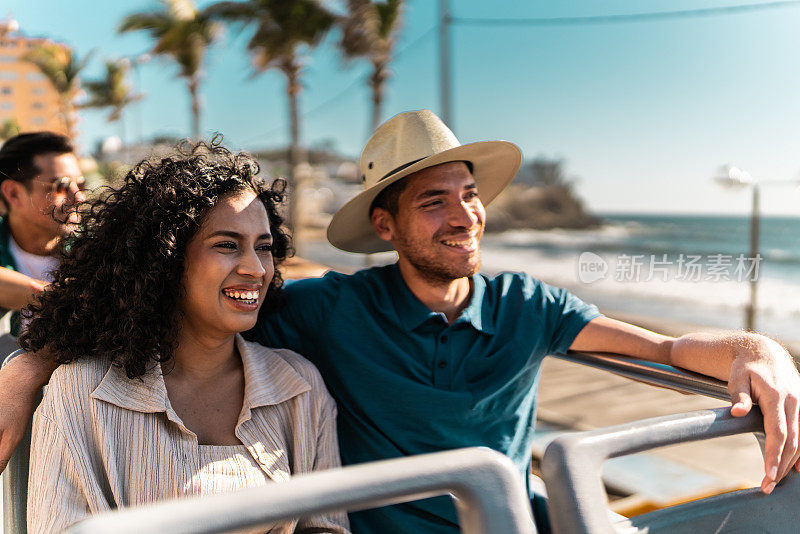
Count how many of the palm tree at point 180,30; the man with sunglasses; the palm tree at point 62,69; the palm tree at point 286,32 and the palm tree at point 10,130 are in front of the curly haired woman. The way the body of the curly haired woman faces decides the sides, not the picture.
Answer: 0

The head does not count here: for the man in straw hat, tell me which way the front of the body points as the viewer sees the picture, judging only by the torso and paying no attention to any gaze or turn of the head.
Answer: toward the camera

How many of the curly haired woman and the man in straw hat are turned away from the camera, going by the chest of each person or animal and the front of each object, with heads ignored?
0

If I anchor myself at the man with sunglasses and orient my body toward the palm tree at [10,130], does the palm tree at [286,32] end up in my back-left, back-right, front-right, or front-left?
front-right

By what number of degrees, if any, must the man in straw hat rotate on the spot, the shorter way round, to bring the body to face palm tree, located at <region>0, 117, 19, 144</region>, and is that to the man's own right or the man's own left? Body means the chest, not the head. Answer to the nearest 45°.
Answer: approximately 135° to the man's own right

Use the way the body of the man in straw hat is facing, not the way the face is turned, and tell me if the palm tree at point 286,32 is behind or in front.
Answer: behind

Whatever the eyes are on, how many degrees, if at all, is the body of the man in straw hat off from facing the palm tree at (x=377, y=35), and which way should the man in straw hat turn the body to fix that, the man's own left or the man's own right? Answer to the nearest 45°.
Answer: approximately 180°

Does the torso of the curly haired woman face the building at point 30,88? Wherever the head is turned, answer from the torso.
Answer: no

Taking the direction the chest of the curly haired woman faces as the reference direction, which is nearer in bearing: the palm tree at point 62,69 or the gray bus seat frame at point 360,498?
the gray bus seat frame

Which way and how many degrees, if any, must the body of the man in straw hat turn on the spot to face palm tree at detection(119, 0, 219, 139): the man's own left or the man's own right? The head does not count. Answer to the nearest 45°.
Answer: approximately 180°

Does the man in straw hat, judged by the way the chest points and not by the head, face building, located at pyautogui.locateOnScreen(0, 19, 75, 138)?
no

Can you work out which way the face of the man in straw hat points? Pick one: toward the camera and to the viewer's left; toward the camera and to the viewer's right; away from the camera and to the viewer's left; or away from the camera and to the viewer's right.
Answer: toward the camera and to the viewer's right

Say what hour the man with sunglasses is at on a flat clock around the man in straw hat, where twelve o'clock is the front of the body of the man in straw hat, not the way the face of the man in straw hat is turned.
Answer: The man with sunglasses is roughly at 4 o'clock from the man in straw hat.

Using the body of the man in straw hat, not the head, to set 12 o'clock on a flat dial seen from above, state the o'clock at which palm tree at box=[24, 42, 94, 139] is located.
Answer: The palm tree is roughly at 5 o'clock from the man in straw hat.

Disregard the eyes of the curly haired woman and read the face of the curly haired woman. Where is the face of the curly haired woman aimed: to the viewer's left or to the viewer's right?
to the viewer's right

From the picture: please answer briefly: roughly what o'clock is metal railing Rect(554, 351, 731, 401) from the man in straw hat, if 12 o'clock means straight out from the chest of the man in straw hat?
The metal railing is roughly at 10 o'clock from the man in straw hat.

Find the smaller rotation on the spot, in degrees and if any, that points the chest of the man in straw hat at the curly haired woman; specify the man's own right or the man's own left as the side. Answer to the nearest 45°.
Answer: approximately 45° to the man's own right
